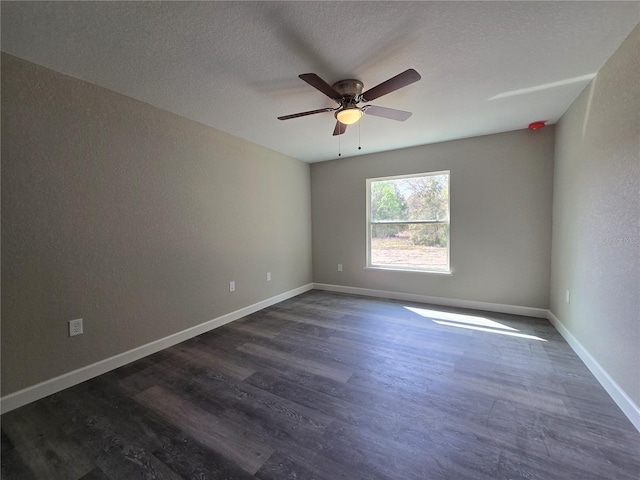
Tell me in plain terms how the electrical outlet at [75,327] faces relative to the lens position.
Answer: facing the viewer and to the right of the viewer

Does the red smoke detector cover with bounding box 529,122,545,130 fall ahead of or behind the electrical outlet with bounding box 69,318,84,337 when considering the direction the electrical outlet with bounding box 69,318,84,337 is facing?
ahead

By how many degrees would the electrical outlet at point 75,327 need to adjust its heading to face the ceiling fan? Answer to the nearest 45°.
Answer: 0° — it already faces it

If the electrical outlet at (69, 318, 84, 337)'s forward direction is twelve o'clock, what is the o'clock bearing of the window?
The window is roughly at 11 o'clock from the electrical outlet.
